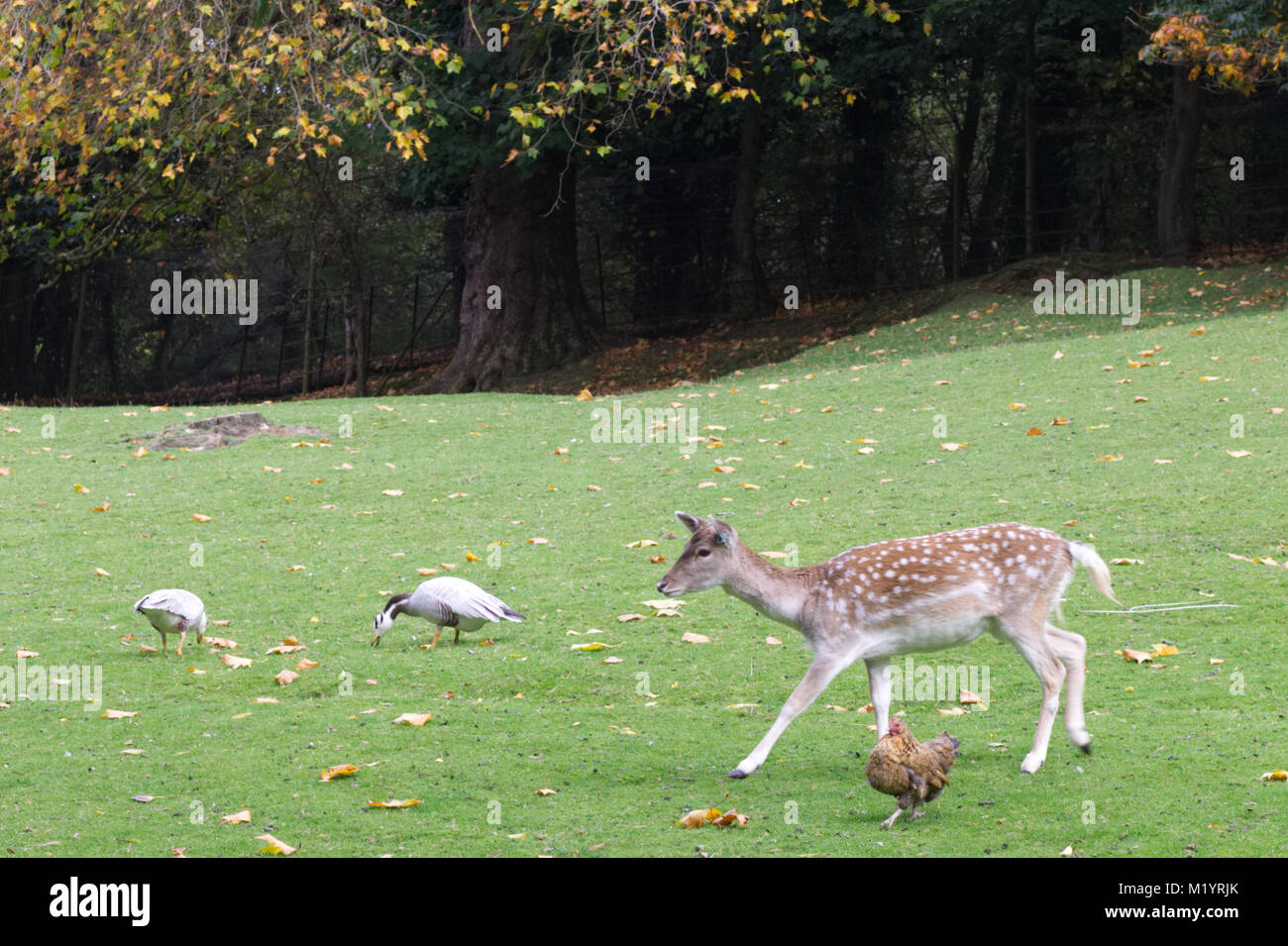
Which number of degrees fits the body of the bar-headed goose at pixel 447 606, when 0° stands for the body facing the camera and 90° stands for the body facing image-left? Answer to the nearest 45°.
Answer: approximately 90°

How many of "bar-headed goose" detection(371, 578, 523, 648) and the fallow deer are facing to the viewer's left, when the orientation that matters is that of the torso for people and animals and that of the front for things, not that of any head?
2

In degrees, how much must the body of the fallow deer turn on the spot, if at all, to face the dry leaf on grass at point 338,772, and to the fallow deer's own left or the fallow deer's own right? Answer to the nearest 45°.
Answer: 0° — it already faces it

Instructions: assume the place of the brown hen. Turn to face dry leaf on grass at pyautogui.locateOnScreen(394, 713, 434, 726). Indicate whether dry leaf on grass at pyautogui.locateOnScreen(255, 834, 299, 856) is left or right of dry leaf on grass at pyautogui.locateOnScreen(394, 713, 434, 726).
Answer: left

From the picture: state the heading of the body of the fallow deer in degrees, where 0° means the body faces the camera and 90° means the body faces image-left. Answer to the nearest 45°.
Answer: approximately 90°

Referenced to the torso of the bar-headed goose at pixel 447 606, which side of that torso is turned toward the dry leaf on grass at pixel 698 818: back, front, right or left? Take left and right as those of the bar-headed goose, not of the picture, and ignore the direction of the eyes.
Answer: left

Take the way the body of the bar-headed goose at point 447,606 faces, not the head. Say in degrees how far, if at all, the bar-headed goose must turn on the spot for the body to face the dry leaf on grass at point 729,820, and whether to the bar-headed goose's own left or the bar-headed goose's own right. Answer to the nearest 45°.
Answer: approximately 90° to the bar-headed goose's own left

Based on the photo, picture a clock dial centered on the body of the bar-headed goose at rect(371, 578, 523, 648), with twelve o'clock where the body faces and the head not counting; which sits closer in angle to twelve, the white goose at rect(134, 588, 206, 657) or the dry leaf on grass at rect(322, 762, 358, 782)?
the white goose

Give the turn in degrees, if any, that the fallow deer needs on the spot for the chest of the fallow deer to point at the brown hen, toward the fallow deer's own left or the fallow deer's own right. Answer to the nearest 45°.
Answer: approximately 90° to the fallow deer's own left

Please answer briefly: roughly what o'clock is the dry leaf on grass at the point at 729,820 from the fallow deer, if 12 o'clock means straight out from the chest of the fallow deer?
The dry leaf on grass is roughly at 10 o'clock from the fallow deer.
